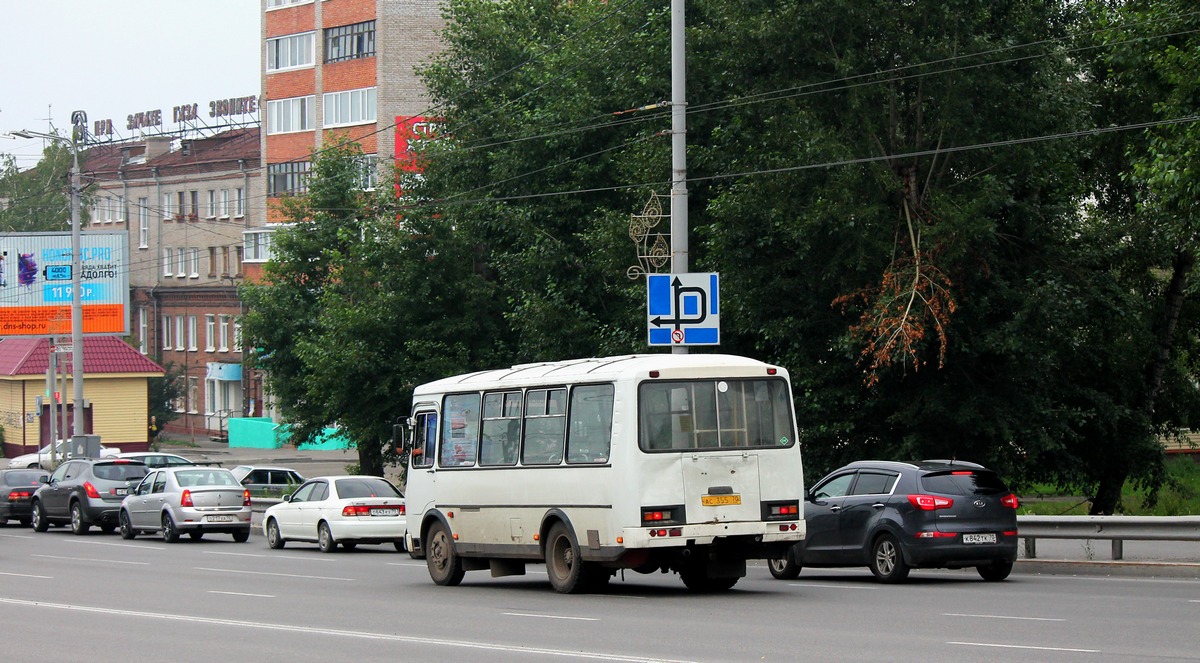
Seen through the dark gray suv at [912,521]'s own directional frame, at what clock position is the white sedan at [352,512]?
The white sedan is roughly at 12 o'clock from the dark gray suv.

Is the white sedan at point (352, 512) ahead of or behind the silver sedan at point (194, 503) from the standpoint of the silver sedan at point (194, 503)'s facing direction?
behind

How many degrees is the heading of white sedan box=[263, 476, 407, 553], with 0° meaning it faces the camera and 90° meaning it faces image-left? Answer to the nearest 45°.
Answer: approximately 135°

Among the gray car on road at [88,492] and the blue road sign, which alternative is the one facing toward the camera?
the blue road sign

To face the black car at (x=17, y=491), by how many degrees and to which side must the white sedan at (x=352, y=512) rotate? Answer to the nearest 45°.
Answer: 0° — it already faces it

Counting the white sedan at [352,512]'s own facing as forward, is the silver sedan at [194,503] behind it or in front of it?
in front

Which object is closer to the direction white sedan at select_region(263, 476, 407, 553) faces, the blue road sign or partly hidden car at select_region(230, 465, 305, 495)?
the partly hidden car

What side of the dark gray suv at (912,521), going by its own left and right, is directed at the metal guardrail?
right

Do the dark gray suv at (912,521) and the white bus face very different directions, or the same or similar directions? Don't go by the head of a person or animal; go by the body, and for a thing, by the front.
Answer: same or similar directions

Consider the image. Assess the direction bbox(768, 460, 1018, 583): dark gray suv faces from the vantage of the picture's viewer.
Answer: facing away from the viewer and to the left of the viewer

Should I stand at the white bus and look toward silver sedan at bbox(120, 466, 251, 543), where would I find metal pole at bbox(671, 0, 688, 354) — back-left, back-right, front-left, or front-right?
front-right

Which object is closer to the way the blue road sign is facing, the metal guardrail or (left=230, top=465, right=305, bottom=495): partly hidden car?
the metal guardrail

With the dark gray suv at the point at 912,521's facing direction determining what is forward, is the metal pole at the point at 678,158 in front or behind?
in front

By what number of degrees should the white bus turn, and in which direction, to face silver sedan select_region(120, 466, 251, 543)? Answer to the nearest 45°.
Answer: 0° — it already faces it

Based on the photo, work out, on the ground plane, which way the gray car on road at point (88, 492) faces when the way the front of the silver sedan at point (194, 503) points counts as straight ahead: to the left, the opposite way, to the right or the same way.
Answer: the same way
